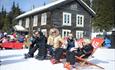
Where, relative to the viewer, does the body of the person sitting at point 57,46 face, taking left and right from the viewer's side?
facing the viewer and to the left of the viewer

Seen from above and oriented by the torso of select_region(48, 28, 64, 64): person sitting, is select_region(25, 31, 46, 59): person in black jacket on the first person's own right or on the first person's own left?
on the first person's own right

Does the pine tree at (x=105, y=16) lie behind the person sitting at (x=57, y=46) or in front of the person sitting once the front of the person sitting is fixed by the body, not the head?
behind

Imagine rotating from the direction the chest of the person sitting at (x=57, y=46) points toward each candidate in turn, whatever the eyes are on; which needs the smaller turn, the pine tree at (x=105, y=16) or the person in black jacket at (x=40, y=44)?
the person in black jacket
